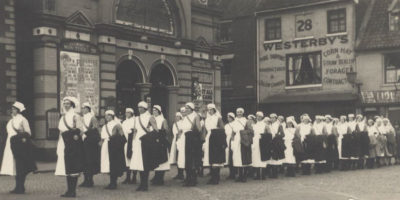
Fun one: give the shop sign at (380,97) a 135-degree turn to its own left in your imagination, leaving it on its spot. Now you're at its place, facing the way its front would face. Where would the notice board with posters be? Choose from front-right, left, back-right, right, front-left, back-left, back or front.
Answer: back

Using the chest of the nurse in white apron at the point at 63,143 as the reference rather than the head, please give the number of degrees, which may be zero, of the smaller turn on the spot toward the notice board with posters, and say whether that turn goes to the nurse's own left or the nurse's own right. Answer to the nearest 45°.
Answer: approximately 135° to the nurse's own right

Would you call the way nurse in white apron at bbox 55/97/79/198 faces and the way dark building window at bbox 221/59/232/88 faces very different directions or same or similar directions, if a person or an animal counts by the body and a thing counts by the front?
same or similar directions

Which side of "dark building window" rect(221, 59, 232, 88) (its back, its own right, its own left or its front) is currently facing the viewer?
front

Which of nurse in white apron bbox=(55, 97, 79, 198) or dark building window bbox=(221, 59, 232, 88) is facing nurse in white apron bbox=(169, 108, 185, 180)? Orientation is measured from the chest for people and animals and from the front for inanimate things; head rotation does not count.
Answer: the dark building window

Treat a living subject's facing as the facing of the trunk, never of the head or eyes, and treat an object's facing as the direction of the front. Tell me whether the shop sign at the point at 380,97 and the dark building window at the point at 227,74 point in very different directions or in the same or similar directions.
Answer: same or similar directions

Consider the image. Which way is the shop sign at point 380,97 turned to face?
toward the camera

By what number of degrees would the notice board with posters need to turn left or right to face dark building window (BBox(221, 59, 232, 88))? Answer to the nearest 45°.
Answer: approximately 90° to its left
